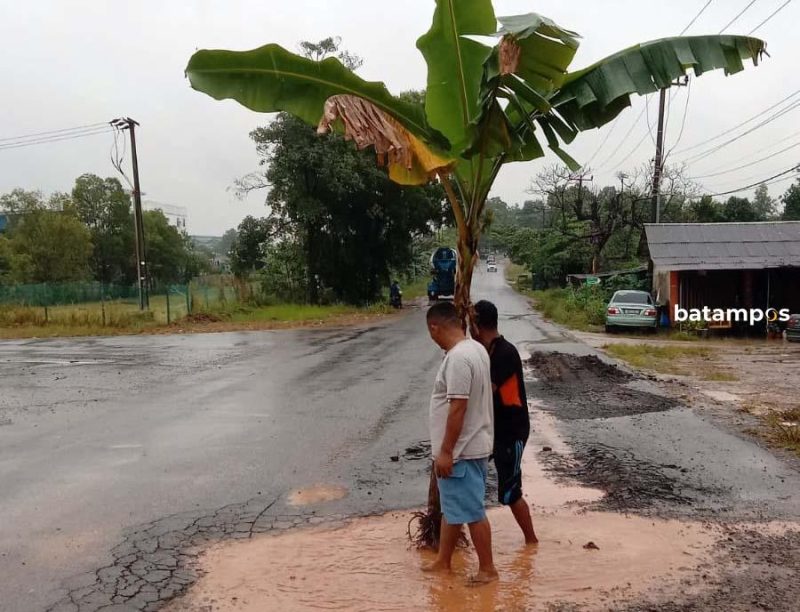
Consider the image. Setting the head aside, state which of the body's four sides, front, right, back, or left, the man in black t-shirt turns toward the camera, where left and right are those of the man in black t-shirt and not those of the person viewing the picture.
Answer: left

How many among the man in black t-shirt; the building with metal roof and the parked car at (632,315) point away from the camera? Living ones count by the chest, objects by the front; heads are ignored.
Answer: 1

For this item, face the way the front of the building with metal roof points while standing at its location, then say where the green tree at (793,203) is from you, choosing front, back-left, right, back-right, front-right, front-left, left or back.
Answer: back

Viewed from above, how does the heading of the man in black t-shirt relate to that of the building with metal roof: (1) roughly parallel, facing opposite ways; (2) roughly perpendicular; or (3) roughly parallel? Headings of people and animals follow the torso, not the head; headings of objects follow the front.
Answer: roughly perpendicular

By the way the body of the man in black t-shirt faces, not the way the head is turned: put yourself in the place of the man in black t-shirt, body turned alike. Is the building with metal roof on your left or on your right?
on your right
